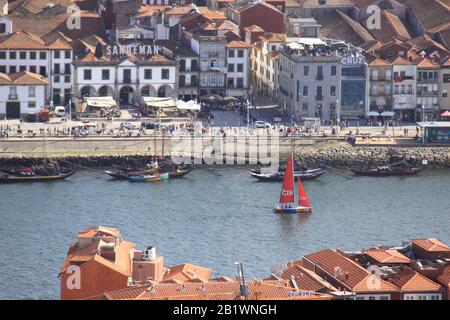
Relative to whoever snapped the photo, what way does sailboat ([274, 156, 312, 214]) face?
facing to the right of the viewer
